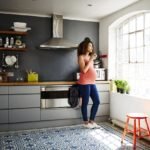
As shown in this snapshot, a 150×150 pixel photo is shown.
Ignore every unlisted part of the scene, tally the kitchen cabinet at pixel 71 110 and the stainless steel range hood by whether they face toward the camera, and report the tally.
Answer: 2

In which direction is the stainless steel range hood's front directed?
toward the camera

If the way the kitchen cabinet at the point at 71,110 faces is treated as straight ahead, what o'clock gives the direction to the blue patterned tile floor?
The blue patterned tile floor is roughly at 12 o'clock from the kitchen cabinet.

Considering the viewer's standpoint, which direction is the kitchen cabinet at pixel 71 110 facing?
facing the viewer

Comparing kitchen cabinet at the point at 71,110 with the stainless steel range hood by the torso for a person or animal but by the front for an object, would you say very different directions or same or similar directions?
same or similar directions

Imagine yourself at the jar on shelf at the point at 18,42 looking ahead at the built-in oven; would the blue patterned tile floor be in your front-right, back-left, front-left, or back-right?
front-right
